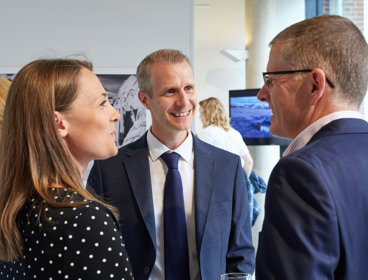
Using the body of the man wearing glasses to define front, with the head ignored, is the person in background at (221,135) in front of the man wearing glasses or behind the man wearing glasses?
in front

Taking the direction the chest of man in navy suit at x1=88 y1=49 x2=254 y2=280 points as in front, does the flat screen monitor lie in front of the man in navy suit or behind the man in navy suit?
behind

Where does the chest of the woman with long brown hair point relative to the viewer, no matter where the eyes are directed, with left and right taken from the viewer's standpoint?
facing away from the viewer and to the right of the viewer

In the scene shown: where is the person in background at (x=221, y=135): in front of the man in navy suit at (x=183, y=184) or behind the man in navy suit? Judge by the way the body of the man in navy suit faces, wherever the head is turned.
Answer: behind

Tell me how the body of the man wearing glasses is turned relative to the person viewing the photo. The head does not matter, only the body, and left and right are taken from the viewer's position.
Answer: facing away from the viewer and to the left of the viewer

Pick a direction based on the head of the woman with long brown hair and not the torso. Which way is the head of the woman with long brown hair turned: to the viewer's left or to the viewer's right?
to the viewer's right

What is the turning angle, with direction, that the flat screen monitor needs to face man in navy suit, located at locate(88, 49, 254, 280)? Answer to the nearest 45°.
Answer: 0° — it already faces them

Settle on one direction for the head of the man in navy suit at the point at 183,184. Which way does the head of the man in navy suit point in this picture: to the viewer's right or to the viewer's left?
to the viewer's right
